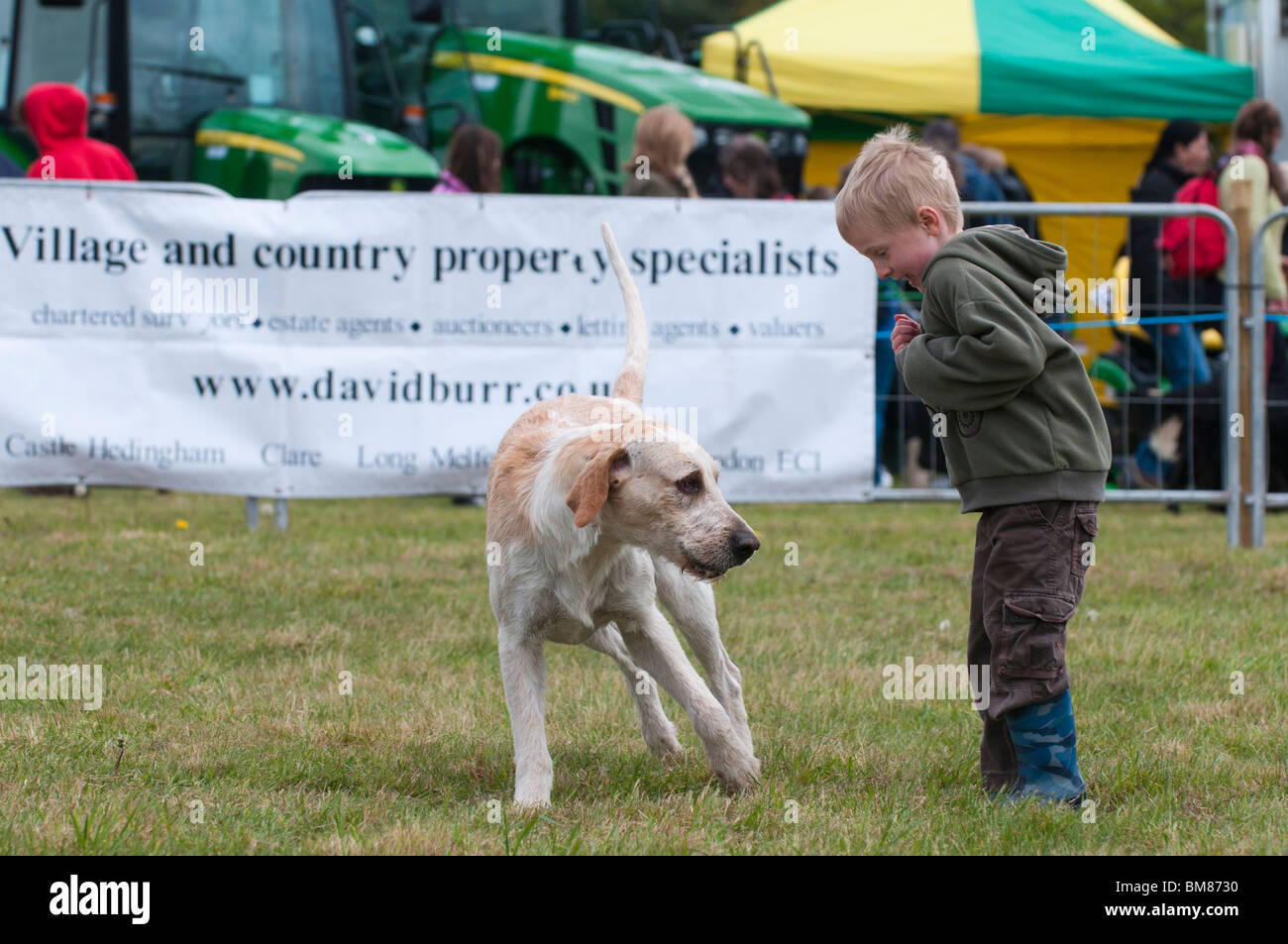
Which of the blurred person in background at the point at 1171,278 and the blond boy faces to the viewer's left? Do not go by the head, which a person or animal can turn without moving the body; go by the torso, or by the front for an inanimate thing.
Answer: the blond boy

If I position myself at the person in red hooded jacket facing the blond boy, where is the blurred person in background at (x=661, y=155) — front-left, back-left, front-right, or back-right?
front-left

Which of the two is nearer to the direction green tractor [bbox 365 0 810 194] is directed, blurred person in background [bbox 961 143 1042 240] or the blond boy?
the blurred person in background

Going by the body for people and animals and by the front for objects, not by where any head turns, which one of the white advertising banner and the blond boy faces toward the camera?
the white advertising banner

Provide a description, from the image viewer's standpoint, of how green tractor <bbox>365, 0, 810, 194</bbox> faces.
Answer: facing the viewer and to the right of the viewer

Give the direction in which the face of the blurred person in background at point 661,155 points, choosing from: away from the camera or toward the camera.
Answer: away from the camera

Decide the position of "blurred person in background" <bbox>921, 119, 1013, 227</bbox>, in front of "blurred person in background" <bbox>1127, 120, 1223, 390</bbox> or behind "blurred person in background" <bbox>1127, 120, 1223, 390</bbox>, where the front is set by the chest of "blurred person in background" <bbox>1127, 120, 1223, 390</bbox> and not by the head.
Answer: behind

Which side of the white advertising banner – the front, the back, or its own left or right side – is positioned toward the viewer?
front

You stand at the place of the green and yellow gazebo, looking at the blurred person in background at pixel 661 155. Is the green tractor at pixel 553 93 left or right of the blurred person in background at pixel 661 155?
right

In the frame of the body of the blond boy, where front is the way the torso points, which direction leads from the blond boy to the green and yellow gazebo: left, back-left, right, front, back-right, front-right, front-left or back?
right

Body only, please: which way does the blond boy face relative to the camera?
to the viewer's left

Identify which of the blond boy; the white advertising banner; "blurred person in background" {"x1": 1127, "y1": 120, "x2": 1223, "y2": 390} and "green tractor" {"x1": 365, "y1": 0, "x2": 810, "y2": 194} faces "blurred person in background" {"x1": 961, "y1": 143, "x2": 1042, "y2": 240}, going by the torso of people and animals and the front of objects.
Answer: the green tractor
